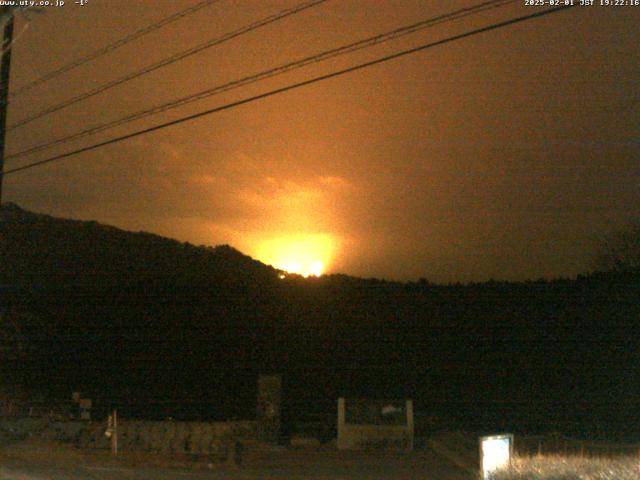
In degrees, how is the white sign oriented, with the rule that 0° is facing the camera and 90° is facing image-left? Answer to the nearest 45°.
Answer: approximately 0°

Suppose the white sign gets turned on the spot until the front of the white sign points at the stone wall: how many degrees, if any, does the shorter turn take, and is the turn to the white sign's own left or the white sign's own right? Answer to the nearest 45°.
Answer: approximately 135° to the white sign's own right

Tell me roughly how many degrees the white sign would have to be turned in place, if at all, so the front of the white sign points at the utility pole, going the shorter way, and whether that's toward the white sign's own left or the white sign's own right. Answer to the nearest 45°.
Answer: approximately 90° to the white sign's own right

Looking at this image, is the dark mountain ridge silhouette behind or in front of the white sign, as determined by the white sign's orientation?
behind
